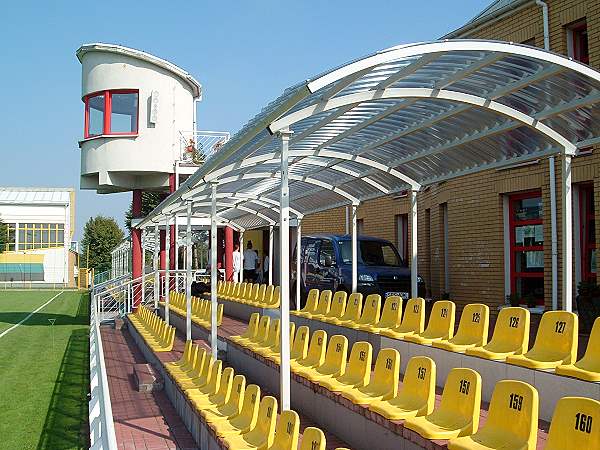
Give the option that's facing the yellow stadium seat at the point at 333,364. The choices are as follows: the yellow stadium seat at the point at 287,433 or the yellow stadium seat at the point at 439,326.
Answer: the yellow stadium seat at the point at 439,326

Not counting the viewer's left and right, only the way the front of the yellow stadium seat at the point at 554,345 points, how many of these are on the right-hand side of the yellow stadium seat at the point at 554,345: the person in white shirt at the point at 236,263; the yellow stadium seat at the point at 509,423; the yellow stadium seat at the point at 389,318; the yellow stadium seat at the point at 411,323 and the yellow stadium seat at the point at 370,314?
4

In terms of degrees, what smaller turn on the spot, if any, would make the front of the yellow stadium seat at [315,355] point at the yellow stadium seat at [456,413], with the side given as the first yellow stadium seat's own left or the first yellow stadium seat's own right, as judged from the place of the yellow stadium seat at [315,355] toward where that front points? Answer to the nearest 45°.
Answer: approximately 45° to the first yellow stadium seat's own left

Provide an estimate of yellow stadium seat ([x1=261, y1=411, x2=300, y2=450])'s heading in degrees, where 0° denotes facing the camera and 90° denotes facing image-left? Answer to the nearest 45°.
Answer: approximately 45°

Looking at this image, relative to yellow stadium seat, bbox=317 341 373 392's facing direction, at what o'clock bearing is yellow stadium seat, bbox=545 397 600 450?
yellow stadium seat, bbox=545 397 600 450 is roughly at 10 o'clock from yellow stadium seat, bbox=317 341 373 392.

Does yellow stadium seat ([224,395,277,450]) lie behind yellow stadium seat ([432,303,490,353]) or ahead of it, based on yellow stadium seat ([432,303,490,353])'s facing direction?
ahead

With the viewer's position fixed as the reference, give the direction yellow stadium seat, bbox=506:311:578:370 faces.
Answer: facing the viewer and to the left of the viewer

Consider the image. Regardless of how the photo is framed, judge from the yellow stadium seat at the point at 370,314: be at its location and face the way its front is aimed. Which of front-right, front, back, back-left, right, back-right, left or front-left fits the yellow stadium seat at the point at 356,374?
front-left

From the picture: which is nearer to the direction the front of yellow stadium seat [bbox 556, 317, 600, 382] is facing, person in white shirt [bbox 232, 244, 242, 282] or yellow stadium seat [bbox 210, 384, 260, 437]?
the yellow stadium seat

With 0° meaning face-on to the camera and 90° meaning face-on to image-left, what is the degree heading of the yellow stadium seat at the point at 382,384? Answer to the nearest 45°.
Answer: approximately 45°

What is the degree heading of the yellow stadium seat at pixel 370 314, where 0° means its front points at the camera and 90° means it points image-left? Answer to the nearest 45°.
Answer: approximately 45°

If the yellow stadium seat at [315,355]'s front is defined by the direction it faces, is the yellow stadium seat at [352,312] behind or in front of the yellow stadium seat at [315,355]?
behind

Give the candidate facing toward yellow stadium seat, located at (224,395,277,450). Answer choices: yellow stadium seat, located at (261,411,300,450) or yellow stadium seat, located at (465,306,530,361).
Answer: yellow stadium seat, located at (465,306,530,361)

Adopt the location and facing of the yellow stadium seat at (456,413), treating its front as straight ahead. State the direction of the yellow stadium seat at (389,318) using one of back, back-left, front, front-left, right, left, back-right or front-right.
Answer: back-right

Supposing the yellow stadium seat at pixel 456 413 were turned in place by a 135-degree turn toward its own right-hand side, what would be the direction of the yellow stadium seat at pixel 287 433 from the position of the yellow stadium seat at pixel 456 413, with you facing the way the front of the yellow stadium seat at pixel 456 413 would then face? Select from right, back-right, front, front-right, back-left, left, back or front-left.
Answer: left

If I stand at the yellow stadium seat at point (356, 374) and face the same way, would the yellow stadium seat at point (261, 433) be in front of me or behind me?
in front

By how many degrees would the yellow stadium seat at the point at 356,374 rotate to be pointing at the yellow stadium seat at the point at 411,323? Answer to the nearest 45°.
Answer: approximately 135° to its right
